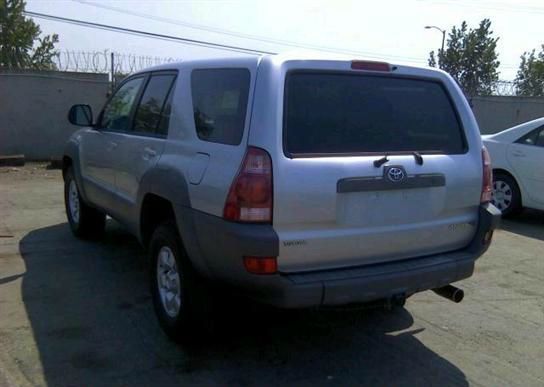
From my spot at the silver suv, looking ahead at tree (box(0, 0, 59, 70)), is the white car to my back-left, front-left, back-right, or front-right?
front-right

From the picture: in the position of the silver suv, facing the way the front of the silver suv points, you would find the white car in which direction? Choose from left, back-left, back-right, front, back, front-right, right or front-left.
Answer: right

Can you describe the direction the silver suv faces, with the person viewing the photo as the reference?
facing away from the viewer and to the left of the viewer

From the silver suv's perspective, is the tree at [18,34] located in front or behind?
in front

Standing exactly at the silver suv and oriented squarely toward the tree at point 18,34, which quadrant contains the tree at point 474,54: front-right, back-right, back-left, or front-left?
front-right

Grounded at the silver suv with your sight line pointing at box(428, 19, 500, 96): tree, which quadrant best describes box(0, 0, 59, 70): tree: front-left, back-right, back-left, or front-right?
front-left

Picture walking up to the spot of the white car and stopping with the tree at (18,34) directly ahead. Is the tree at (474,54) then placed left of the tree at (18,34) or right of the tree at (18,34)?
right

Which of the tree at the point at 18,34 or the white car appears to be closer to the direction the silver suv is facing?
the tree

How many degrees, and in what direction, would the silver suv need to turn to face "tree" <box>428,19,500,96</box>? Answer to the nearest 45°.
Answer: approximately 45° to its right
